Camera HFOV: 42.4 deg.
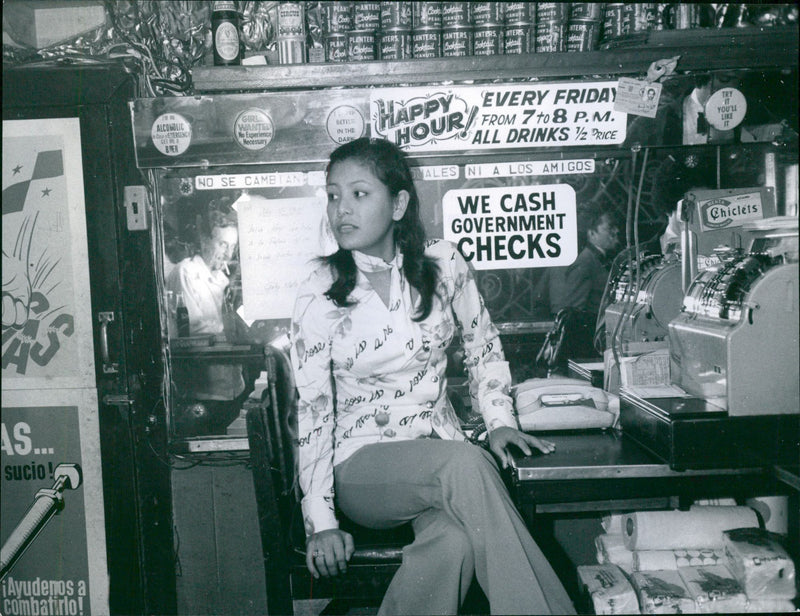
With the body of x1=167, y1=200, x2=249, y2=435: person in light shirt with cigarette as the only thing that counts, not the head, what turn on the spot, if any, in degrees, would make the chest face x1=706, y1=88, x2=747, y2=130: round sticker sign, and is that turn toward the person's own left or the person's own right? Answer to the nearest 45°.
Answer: approximately 45° to the person's own left

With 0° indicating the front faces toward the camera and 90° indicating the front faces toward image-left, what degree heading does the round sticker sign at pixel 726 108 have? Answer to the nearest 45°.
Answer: approximately 0°

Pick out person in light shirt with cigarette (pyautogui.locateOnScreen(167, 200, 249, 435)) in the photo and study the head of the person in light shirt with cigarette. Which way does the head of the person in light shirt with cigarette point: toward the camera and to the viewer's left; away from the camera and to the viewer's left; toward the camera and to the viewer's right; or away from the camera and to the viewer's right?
toward the camera and to the viewer's right

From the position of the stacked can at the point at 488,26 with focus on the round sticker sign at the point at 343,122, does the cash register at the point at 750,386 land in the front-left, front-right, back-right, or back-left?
back-left

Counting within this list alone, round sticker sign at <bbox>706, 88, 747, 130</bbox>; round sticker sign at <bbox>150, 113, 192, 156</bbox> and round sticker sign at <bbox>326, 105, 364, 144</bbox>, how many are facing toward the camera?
3

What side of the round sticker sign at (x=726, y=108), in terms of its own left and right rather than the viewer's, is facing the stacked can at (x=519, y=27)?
right

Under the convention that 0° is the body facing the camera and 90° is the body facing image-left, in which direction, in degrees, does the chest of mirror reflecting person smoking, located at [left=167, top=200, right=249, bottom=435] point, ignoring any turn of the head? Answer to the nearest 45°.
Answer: approximately 315°

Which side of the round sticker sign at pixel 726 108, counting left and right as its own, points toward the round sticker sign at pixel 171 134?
right

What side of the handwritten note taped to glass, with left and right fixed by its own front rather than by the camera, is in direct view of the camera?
front

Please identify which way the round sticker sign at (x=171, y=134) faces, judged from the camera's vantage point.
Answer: facing the viewer
